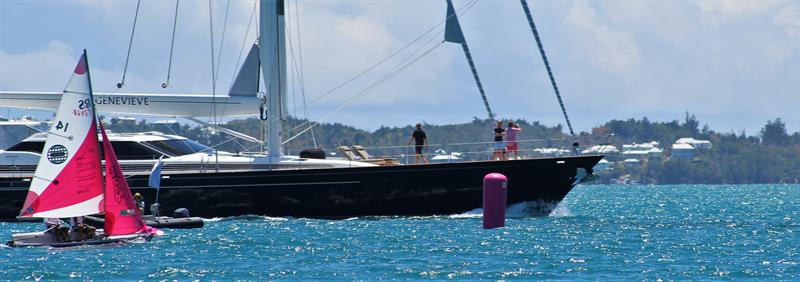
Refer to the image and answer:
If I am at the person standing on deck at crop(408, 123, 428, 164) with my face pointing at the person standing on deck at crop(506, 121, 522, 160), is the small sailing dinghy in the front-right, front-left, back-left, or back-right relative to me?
back-right

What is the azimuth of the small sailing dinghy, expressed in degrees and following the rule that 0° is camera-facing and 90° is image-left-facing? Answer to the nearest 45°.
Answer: approximately 270°

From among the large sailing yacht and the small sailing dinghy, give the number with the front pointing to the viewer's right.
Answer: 2

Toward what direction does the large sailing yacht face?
to the viewer's right

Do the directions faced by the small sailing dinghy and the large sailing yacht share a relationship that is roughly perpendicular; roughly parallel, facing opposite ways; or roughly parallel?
roughly parallel
